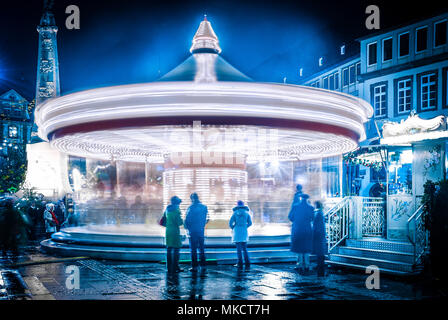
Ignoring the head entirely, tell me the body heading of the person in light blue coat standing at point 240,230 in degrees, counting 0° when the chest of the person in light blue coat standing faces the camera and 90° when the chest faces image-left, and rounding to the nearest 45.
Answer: approximately 180°

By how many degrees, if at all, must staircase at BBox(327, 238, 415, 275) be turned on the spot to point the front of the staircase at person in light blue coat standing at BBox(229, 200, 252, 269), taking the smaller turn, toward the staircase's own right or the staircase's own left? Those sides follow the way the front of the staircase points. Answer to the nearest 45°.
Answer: approximately 45° to the staircase's own right

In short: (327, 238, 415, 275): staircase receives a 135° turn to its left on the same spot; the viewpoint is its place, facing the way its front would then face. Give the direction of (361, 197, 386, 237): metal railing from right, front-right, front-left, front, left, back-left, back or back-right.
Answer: left

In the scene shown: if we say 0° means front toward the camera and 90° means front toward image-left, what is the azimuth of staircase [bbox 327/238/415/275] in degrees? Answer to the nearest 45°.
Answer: approximately 45°

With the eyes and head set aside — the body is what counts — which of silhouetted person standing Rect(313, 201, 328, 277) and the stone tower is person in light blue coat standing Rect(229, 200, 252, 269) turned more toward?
the stone tower

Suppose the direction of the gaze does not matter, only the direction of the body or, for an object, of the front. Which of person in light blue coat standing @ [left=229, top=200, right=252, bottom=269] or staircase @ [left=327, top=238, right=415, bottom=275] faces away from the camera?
the person in light blue coat standing

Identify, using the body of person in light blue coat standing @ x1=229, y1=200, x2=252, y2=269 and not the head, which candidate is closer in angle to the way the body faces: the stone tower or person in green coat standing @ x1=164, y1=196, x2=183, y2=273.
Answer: the stone tower

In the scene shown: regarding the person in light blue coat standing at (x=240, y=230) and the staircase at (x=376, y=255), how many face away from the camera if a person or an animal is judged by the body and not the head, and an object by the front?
1

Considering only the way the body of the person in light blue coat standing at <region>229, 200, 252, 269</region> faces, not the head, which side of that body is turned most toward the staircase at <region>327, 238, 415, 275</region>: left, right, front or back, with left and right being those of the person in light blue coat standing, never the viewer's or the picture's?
right

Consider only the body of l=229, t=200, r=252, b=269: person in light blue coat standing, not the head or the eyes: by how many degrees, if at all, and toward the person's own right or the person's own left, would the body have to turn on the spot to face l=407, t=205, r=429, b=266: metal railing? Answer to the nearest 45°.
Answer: approximately 90° to the person's own right
